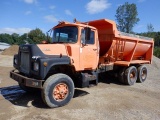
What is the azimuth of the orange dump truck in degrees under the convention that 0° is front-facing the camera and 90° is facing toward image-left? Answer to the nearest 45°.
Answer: approximately 45°
